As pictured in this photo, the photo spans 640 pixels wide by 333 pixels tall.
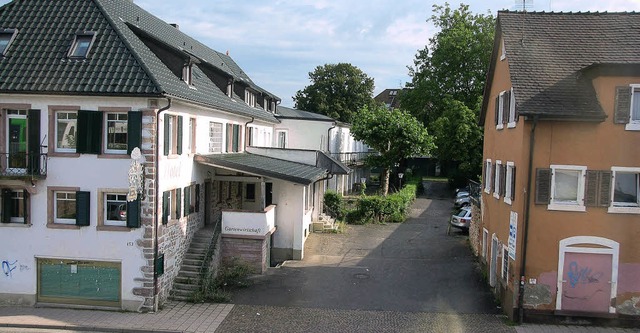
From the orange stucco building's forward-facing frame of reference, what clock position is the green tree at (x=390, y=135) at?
The green tree is roughly at 5 o'clock from the orange stucco building.

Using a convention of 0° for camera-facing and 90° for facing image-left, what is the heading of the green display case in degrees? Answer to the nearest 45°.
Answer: approximately 0°

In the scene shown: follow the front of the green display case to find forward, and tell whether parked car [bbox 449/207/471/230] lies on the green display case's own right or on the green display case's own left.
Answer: on the green display case's own left

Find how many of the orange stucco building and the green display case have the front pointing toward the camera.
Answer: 2

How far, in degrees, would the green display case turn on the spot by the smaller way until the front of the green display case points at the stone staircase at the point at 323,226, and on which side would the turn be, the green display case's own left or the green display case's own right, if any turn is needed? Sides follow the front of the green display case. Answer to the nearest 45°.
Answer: approximately 135° to the green display case's own left

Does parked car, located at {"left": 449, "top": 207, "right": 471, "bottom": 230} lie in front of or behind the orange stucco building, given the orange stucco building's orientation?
behind

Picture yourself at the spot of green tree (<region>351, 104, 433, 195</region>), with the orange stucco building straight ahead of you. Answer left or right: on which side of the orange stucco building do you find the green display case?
right

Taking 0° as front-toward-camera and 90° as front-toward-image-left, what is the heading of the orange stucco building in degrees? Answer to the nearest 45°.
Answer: approximately 0°
